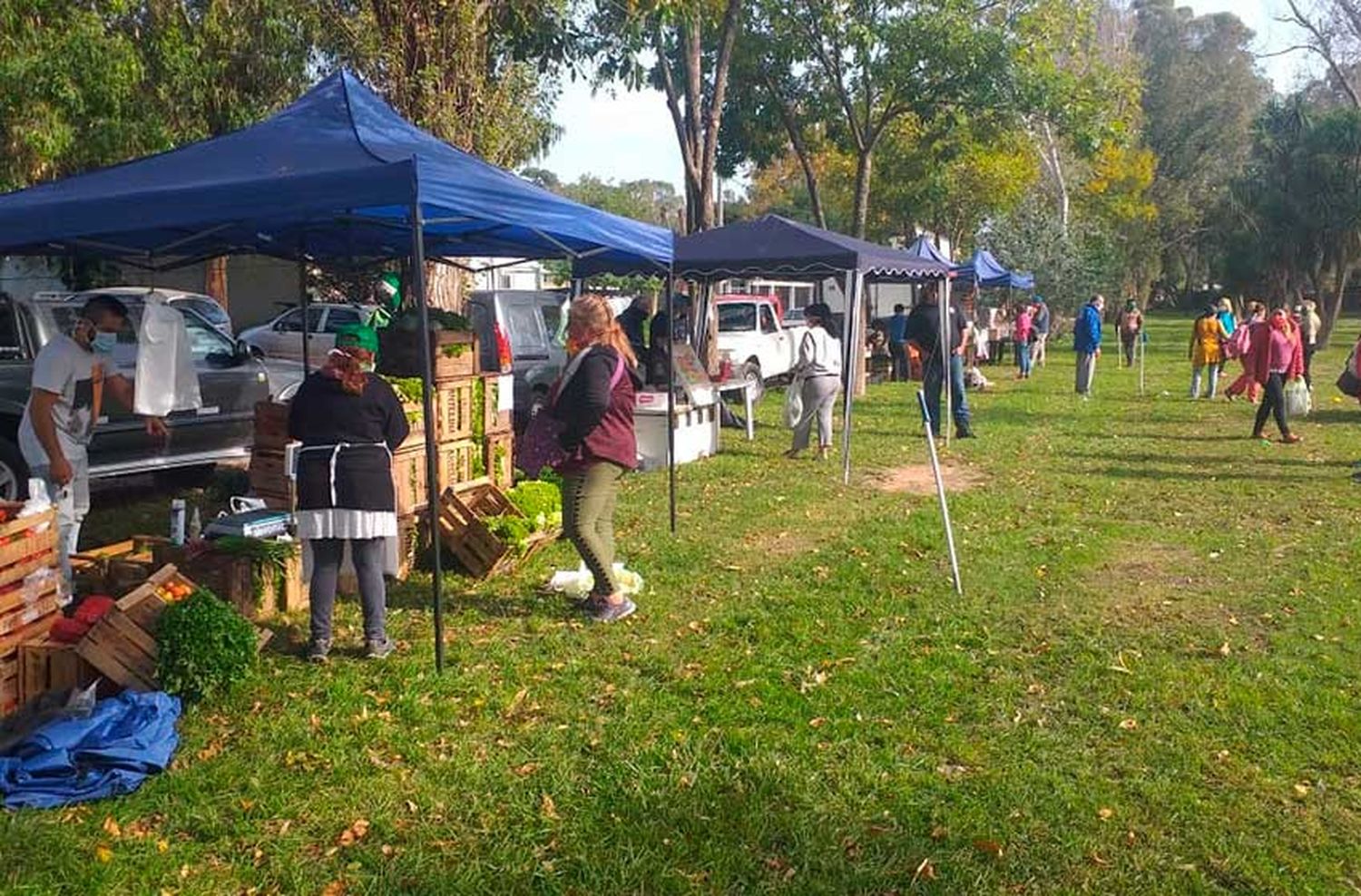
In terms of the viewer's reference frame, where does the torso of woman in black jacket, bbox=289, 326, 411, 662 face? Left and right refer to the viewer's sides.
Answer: facing away from the viewer

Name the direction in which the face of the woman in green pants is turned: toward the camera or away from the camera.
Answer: away from the camera

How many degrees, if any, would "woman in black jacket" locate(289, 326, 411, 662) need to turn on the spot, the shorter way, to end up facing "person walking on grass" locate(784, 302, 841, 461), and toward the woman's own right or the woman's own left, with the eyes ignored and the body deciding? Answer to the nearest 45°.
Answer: approximately 45° to the woman's own right

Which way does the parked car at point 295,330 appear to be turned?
to the viewer's left

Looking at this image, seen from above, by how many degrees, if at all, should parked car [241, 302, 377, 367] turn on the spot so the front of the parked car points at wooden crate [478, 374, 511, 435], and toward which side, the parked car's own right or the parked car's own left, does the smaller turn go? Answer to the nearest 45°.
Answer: approximately 90° to the parked car's own left

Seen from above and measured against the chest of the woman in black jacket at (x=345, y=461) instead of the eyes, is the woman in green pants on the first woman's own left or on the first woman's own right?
on the first woman's own right

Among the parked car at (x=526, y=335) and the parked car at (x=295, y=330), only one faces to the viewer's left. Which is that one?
the parked car at (x=295, y=330)

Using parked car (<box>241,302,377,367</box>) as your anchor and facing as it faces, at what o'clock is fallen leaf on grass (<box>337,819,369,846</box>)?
The fallen leaf on grass is roughly at 9 o'clock from the parked car.

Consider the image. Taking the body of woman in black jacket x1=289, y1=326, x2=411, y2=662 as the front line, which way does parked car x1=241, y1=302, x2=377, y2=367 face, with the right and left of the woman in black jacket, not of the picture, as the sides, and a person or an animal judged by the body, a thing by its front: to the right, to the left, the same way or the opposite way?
to the left

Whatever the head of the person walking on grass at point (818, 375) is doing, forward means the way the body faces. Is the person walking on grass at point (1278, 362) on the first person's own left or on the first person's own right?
on the first person's own right

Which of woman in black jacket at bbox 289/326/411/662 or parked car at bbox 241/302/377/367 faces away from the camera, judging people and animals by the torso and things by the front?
the woman in black jacket

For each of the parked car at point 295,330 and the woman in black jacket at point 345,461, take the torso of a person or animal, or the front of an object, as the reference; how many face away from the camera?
1
